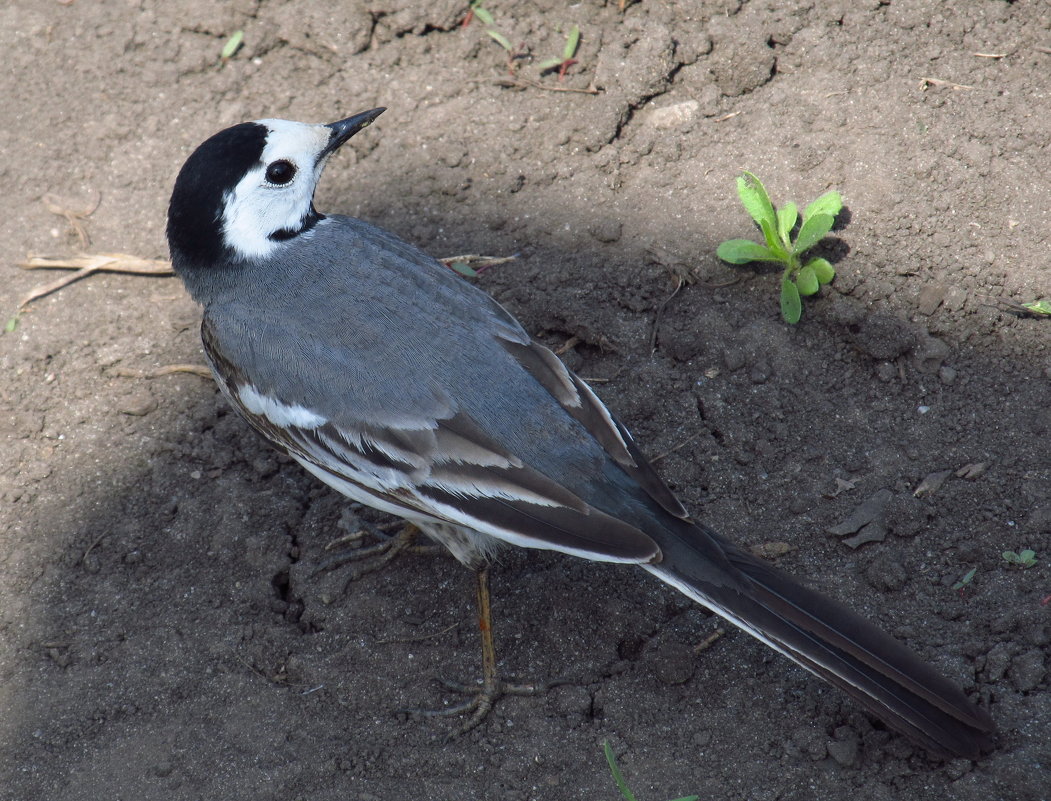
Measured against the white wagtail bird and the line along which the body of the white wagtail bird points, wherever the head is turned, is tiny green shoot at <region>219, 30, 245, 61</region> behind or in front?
in front

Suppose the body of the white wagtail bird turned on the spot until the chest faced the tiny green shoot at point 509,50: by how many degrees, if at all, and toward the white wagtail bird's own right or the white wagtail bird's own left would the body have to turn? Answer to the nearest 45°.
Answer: approximately 45° to the white wagtail bird's own right

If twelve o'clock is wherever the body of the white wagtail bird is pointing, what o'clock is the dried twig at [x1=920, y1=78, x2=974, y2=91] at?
The dried twig is roughly at 3 o'clock from the white wagtail bird.

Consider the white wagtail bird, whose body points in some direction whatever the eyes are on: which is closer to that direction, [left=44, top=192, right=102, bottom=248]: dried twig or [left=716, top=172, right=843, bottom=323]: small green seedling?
the dried twig

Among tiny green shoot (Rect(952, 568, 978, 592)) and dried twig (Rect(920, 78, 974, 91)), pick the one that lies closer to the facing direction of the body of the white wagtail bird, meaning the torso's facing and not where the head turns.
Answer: the dried twig

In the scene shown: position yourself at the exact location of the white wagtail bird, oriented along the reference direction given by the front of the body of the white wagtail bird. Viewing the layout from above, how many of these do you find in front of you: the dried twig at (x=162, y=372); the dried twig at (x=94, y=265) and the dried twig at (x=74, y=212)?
3

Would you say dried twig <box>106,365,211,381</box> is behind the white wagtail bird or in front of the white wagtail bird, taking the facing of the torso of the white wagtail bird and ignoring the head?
in front

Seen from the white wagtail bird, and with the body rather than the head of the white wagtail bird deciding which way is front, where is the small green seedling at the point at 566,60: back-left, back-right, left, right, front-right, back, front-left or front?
front-right

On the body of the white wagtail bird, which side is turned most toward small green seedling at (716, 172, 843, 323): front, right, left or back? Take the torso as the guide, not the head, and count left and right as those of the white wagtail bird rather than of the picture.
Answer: right

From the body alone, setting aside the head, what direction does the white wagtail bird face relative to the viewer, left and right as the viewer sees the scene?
facing away from the viewer and to the left of the viewer

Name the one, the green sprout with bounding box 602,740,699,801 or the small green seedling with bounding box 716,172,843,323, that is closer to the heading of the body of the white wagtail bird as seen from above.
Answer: the small green seedling
